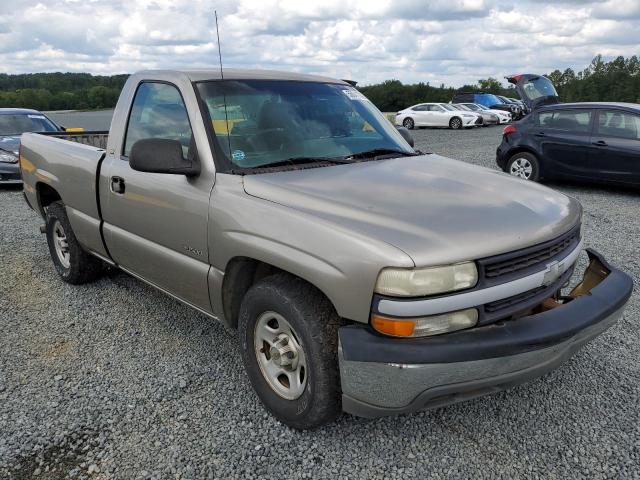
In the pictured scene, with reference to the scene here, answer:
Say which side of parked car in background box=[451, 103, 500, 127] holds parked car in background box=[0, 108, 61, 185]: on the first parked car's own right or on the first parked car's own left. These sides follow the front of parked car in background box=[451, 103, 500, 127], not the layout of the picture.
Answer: on the first parked car's own right

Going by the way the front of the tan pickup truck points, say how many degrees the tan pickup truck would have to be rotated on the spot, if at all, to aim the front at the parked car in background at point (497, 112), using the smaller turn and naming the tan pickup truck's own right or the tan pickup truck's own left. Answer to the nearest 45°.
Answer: approximately 135° to the tan pickup truck's own left

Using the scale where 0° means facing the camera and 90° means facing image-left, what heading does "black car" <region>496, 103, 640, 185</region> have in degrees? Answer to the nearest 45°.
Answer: approximately 270°

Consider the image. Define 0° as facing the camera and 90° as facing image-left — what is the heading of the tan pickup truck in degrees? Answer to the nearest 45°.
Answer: approximately 315°

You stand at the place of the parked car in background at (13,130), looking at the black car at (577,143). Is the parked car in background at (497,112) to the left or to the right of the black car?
left

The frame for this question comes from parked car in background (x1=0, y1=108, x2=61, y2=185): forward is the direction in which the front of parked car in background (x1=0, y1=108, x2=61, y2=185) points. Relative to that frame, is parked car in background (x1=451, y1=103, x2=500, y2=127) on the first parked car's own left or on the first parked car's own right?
on the first parked car's own left

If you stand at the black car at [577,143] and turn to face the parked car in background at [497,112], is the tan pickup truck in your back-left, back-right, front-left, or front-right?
back-left

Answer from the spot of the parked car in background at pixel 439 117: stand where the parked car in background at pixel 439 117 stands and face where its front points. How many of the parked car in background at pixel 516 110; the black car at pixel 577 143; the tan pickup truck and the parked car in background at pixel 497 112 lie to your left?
2
